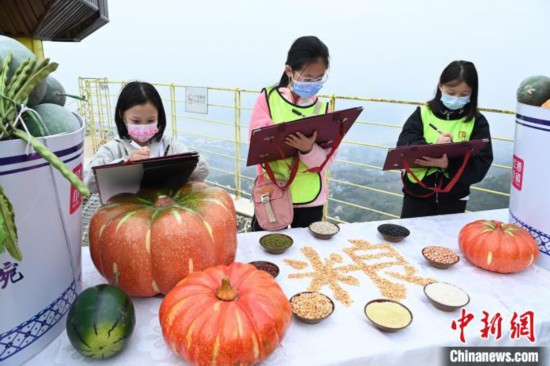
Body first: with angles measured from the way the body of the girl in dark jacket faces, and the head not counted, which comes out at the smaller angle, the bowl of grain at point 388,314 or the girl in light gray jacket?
the bowl of grain

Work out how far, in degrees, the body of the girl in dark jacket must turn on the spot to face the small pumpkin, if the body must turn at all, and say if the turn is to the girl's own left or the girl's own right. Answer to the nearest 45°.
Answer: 0° — they already face it

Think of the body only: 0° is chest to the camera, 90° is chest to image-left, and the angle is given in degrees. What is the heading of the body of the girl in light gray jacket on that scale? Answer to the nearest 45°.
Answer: approximately 0°

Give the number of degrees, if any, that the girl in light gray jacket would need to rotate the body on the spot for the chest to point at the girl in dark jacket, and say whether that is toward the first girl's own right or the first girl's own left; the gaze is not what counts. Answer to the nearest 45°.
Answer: approximately 90° to the first girl's own left

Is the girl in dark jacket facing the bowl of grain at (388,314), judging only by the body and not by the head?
yes

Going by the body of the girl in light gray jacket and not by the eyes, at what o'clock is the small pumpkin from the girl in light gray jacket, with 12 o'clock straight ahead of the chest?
The small pumpkin is roughly at 10 o'clock from the girl in light gray jacket.

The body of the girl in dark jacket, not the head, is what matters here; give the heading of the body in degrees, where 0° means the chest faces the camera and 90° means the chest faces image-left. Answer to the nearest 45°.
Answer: approximately 0°

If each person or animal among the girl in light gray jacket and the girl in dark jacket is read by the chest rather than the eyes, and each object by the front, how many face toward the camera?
2
